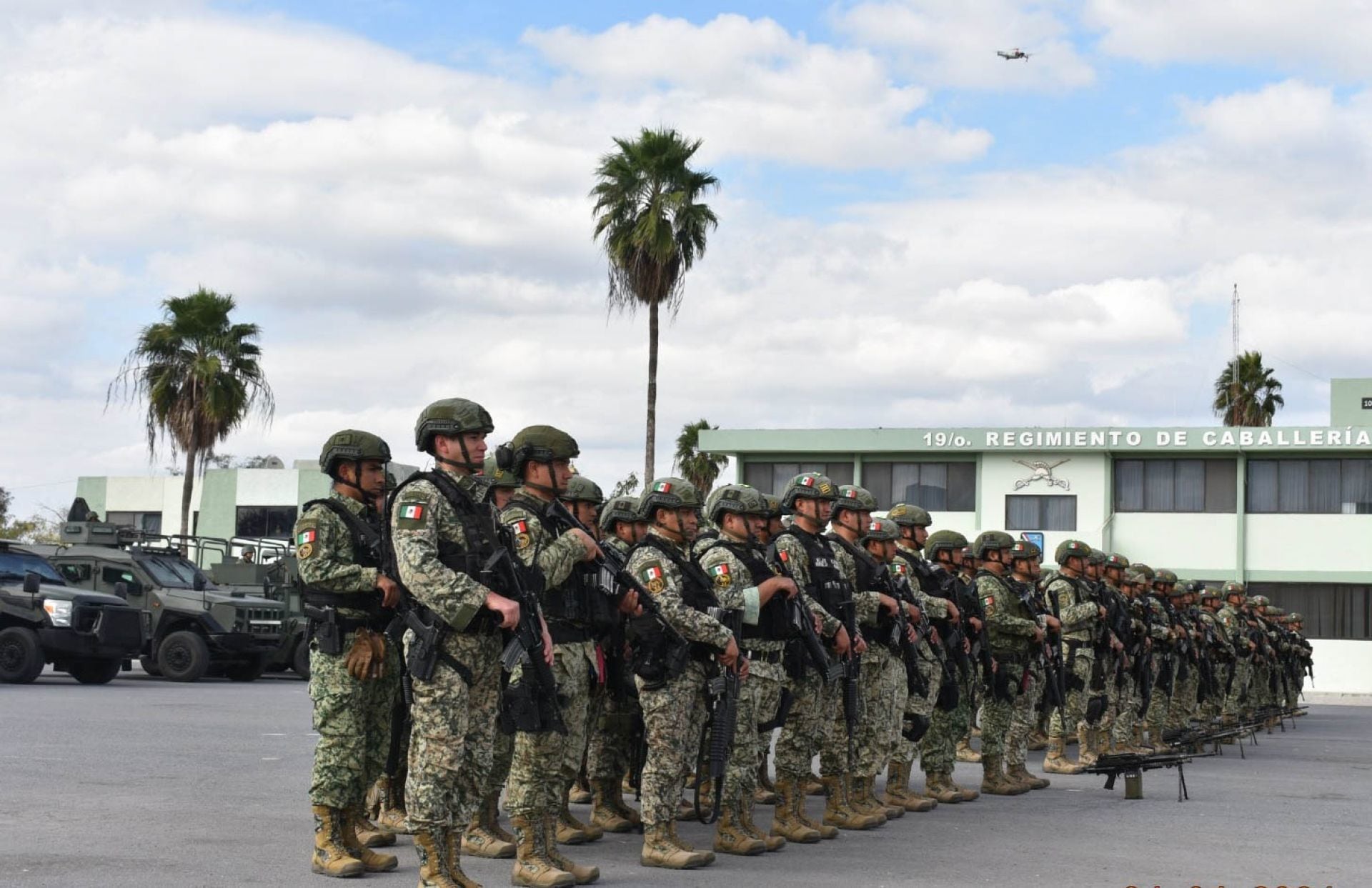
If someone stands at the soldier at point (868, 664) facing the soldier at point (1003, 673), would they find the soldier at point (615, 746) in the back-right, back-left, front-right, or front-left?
back-left

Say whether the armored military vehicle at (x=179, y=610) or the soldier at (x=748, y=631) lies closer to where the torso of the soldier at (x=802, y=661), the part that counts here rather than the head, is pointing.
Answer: the soldier

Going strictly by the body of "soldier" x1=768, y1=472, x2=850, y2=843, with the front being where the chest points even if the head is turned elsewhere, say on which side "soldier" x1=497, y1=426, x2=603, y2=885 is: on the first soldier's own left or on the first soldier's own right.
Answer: on the first soldier's own right

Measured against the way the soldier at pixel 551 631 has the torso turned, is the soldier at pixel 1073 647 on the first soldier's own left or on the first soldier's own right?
on the first soldier's own left

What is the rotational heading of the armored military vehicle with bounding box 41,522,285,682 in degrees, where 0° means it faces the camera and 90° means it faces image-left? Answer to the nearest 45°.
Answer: approximately 315°
